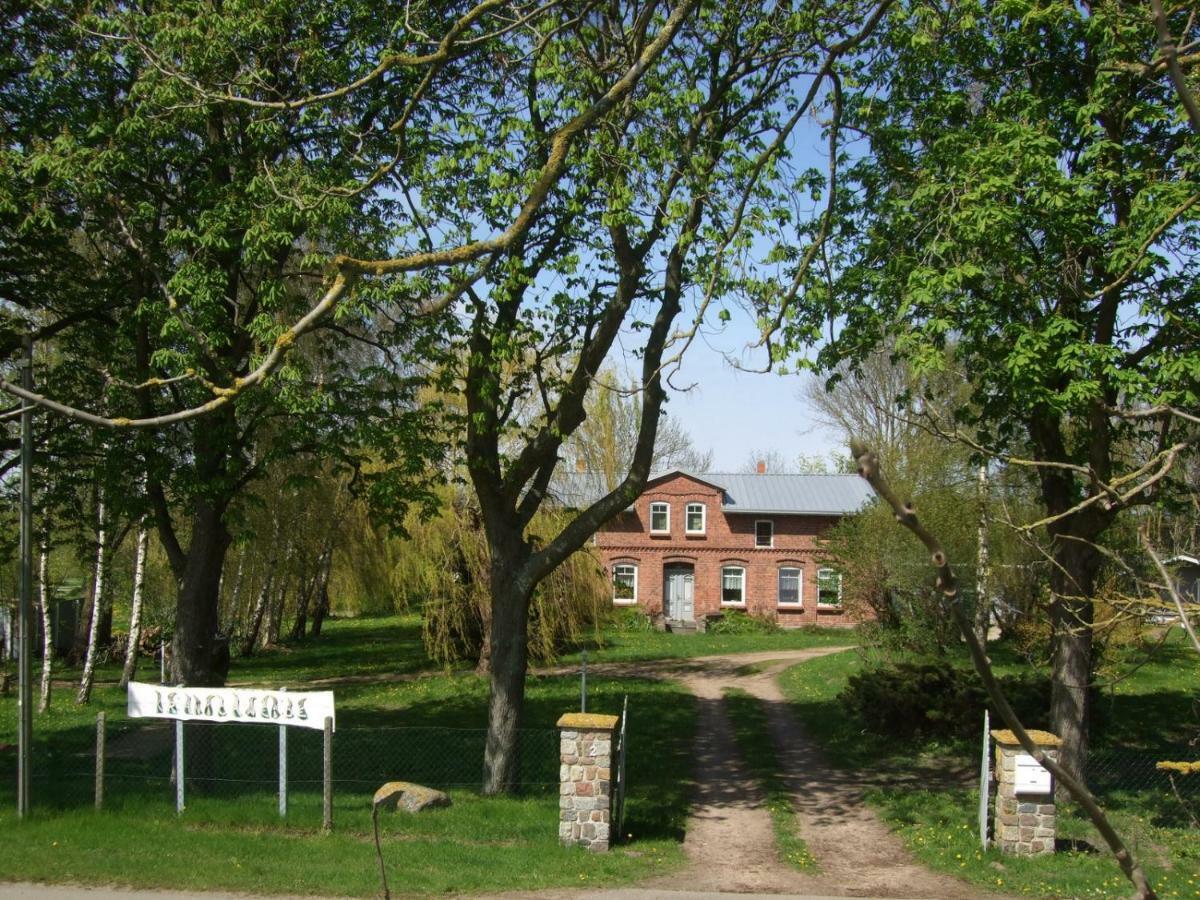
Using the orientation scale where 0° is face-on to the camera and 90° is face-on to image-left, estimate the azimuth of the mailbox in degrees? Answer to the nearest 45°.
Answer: approximately 0°

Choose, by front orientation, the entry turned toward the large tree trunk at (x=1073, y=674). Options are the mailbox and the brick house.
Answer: the brick house

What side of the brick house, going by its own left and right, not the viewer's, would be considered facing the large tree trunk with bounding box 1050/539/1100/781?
front

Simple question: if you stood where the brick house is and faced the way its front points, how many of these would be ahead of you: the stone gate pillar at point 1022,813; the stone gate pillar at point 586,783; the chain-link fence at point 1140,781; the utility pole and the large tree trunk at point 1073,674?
5

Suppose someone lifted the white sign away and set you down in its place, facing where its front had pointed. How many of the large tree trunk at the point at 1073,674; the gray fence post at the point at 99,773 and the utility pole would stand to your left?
1

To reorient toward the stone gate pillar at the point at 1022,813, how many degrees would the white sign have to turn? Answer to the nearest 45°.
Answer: approximately 45° to its left

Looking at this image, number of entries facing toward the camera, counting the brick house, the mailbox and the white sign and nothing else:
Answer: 3

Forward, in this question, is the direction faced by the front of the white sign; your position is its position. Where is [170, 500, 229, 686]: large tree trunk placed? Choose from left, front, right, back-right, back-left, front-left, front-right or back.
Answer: back

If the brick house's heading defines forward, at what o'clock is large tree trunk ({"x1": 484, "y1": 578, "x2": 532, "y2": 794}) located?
The large tree trunk is roughly at 12 o'clock from the brick house.

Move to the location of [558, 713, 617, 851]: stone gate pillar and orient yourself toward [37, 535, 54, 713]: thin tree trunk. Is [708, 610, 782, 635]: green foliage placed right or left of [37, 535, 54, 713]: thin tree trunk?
right
